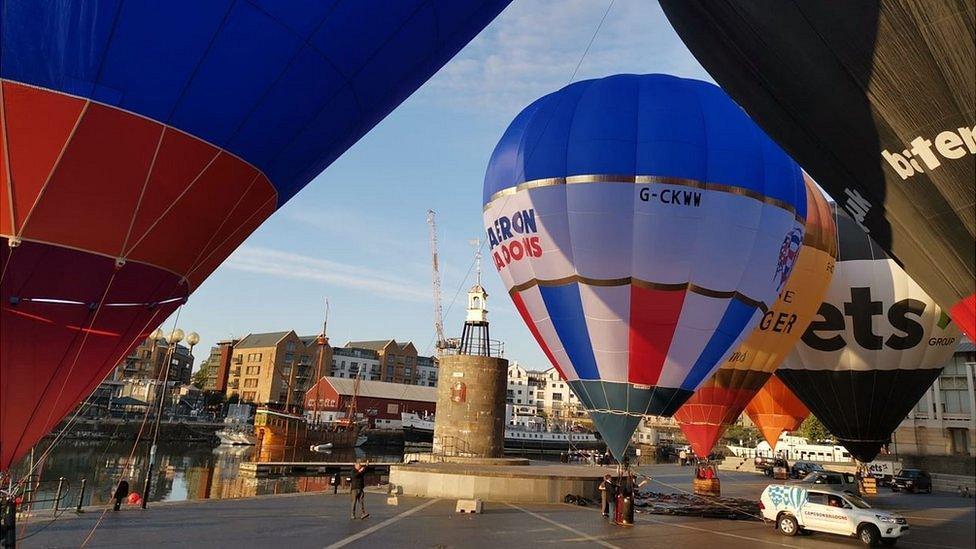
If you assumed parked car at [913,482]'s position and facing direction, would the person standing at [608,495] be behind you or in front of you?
in front

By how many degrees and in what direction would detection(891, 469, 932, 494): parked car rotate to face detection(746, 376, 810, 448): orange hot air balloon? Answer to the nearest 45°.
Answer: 0° — it already faces it

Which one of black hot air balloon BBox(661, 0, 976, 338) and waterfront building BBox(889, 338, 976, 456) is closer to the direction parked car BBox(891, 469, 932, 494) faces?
the black hot air balloon

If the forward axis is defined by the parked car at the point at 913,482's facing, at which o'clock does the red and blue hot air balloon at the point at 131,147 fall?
The red and blue hot air balloon is roughly at 11 o'clock from the parked car.

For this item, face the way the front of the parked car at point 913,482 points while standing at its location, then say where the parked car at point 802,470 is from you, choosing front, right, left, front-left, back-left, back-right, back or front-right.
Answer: right

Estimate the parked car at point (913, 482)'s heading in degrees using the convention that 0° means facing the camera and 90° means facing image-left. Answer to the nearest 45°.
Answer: approximately 45°

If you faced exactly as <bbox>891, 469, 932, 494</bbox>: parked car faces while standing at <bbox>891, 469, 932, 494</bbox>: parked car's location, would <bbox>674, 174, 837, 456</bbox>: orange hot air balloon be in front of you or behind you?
in front

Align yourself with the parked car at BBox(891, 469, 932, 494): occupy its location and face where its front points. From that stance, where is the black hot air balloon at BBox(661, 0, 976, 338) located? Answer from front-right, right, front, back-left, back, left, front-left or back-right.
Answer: front-left
